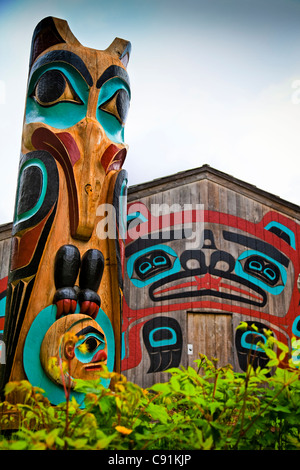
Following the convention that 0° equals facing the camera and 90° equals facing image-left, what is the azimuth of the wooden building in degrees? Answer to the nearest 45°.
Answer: approximately 0°

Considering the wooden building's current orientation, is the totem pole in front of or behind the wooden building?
in front

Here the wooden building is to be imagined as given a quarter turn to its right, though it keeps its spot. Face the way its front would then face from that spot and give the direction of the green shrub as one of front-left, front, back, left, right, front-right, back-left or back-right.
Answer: left
